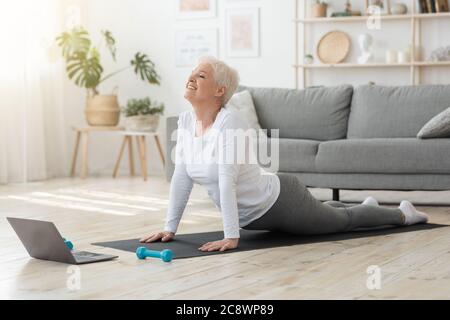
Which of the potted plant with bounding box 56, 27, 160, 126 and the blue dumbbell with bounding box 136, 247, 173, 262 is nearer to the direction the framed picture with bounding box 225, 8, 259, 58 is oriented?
the blue dumbbell

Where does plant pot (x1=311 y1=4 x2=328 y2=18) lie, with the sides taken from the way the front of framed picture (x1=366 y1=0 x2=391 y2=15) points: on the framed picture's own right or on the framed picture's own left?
on the framed picture's own right

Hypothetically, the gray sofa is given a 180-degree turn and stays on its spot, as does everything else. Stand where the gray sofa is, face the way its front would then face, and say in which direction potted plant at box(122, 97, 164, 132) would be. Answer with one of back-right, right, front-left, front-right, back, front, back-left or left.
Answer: front-left

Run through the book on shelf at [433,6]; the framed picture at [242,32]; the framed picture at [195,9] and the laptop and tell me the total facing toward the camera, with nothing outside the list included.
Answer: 3

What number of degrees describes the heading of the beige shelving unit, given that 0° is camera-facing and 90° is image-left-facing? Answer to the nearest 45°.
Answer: approximately 0°
